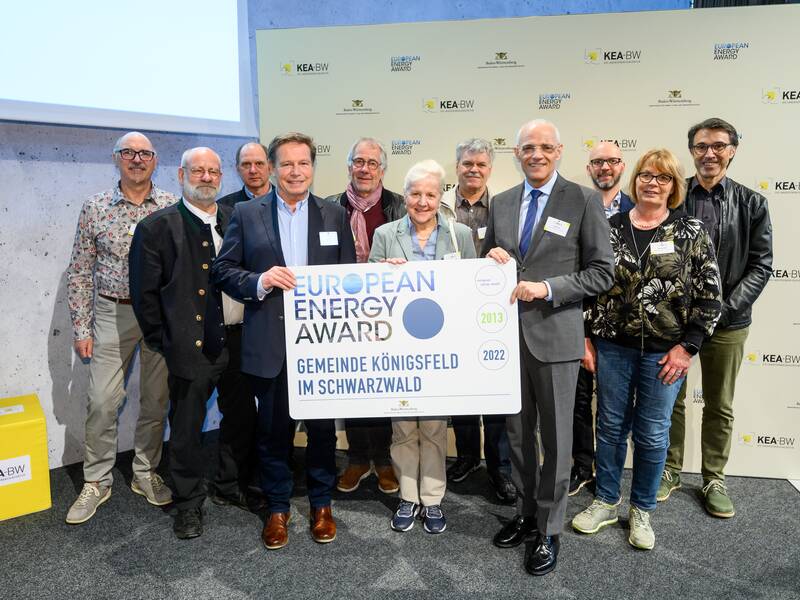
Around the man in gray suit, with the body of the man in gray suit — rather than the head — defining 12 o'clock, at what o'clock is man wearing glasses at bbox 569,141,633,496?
The man wearing glasses is roughly at 5 o'clock from the man in gray suit.

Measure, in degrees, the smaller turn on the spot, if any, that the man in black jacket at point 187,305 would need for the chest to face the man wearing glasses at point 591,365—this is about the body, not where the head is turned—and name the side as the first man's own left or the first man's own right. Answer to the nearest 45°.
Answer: approximately 45° to the first man's own left

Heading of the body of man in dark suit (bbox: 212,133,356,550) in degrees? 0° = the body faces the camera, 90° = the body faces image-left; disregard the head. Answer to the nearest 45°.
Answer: approximately 0°

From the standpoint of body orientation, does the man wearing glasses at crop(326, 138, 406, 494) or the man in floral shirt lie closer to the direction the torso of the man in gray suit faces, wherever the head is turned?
the man in floral shirt

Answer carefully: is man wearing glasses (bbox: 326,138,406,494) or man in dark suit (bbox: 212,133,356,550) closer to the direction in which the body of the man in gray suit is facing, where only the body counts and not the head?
the man in dark suit

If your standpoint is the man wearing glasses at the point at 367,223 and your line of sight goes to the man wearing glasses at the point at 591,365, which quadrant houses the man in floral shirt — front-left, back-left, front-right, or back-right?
back-right

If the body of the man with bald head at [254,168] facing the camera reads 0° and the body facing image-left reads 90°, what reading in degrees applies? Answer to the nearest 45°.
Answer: approximately 0°

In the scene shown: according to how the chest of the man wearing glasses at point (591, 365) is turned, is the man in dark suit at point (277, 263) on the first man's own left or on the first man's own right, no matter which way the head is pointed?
on the first man's own right

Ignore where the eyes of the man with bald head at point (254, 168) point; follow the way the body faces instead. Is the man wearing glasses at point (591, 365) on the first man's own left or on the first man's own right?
on the first man's own left

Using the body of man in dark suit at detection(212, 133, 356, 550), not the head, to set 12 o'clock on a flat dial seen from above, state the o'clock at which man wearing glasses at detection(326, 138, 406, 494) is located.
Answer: The man wearing glasses is roughly at 7 o'clock from the man in dark suit.
